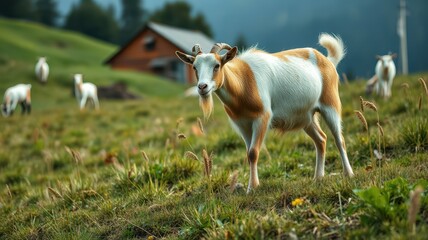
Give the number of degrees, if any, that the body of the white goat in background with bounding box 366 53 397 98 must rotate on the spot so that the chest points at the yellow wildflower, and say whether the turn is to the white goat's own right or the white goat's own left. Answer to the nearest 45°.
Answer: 0° — it already faces it

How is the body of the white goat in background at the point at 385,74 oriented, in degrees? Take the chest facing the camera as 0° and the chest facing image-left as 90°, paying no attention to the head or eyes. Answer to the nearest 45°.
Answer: approximately 0°

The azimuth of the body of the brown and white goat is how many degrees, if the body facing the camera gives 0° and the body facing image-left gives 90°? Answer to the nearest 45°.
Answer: approximately 45°

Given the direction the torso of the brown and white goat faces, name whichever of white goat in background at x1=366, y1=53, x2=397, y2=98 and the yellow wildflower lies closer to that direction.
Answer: the yellow wildflower

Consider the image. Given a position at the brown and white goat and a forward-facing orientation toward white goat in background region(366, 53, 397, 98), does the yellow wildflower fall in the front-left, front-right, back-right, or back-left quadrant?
back-right

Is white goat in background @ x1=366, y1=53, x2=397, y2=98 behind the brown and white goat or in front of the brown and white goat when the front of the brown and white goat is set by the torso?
behind

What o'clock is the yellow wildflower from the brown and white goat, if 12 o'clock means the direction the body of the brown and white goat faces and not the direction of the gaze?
The yellow wildflower is roughly at 10 o'clock from the brown and white goat.
